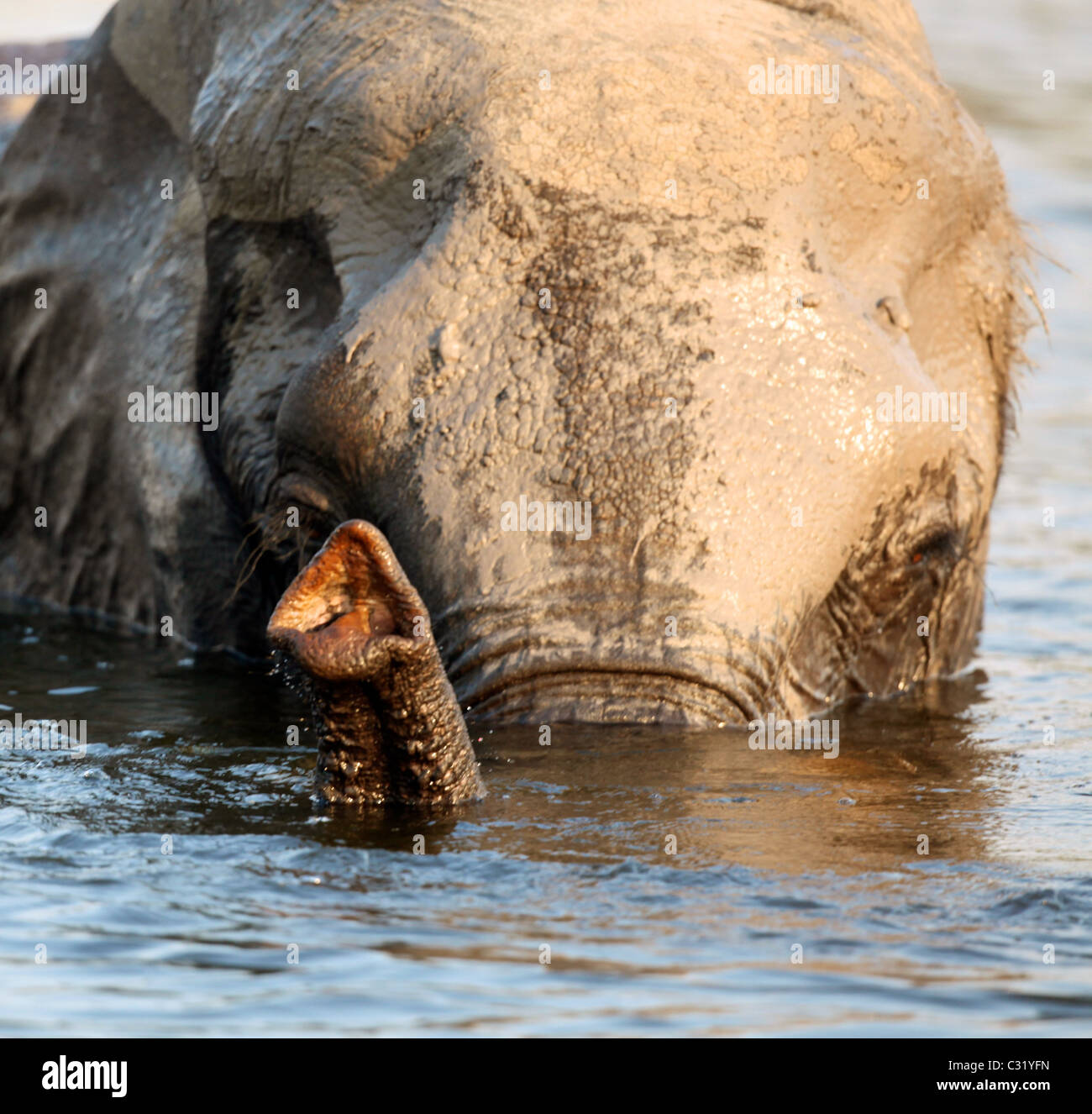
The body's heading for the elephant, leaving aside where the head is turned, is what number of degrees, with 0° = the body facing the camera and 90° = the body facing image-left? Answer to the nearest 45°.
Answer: approximately 0°
